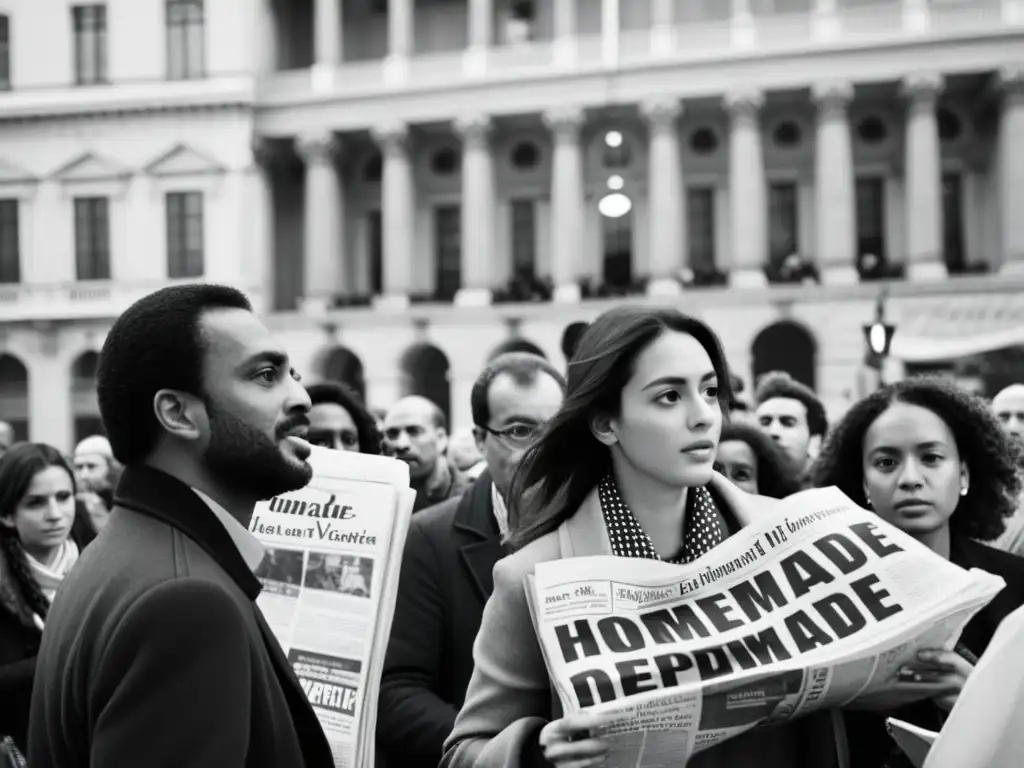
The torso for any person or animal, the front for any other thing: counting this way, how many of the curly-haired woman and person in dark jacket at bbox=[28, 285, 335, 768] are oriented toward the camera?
1

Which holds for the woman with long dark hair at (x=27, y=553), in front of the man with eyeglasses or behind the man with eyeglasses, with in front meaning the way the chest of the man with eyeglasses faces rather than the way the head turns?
behind

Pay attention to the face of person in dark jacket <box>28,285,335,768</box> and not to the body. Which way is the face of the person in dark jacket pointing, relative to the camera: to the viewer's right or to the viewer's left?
to the viewer's right

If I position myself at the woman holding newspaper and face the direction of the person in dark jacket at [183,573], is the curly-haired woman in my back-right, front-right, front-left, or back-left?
back-right

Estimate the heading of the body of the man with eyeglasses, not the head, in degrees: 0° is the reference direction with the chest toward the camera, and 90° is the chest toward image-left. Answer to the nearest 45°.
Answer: approximately 315°

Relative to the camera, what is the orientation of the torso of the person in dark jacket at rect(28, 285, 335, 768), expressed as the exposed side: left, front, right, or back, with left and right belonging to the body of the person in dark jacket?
right

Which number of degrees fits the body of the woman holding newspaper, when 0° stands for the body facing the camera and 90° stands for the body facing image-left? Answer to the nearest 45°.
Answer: approximately 315°

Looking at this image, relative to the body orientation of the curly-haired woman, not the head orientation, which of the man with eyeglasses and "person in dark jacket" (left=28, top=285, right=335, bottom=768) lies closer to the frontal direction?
the person in dark jacket
